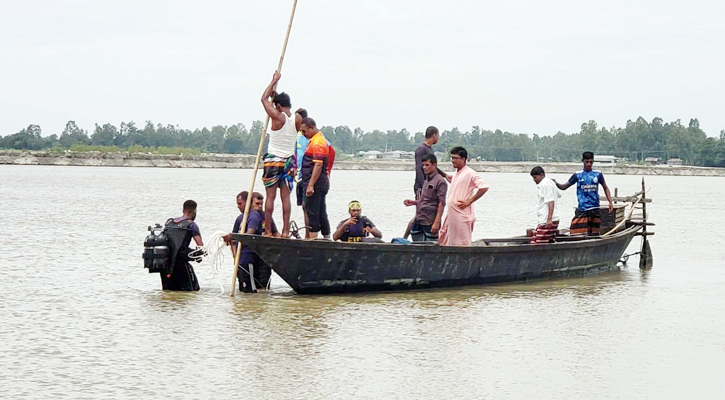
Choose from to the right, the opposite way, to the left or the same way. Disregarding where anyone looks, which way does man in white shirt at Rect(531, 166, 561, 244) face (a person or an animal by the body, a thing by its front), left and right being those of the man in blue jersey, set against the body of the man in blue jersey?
to the right

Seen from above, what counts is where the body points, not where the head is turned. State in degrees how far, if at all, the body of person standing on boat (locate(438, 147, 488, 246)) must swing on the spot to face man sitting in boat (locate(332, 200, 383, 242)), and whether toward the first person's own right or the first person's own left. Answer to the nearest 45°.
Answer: approximately 45° to the first person's own right

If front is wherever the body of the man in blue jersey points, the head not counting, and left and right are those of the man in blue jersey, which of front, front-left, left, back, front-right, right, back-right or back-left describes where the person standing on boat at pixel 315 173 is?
front-right

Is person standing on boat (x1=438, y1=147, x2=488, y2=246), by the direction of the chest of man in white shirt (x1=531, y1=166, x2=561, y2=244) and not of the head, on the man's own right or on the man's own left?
on the man's own left

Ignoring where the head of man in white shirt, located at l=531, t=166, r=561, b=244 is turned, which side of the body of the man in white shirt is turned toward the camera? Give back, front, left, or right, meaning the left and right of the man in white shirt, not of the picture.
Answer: left

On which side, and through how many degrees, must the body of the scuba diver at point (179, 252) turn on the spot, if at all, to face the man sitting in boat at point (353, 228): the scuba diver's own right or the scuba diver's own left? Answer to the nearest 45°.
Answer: approximately 45° to the scuba diver's own right

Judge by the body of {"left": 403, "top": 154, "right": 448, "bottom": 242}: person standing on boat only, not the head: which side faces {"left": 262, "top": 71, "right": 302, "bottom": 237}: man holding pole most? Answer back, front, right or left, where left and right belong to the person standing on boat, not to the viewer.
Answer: front

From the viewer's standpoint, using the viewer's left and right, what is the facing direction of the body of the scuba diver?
facing away from the viewer and to the right of the viewer

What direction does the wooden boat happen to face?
to the viewer's left
